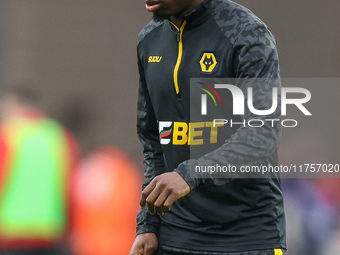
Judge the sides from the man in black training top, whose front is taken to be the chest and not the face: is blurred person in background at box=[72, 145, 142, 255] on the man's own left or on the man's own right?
on the man's own right

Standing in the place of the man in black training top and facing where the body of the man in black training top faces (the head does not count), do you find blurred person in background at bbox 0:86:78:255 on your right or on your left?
on your right

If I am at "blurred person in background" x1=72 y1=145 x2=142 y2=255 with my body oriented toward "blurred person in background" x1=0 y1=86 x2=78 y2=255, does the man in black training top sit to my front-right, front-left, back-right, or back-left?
back-left

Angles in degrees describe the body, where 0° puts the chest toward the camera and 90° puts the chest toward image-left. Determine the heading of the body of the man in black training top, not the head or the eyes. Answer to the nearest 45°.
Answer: approximately 45°
